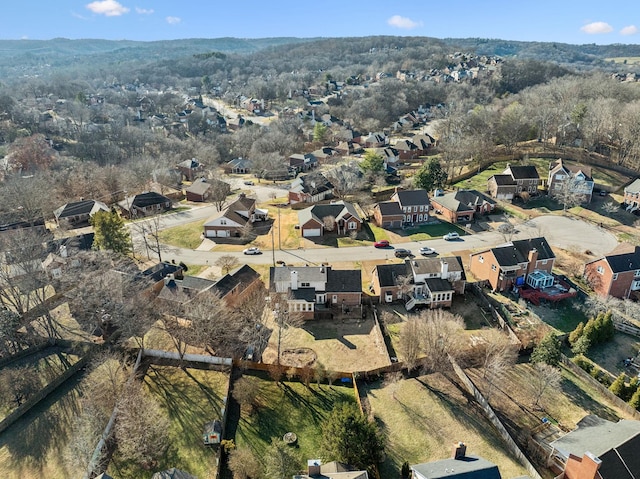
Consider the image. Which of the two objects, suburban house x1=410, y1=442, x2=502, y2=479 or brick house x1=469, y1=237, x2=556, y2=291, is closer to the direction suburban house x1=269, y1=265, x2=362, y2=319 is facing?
the brick house

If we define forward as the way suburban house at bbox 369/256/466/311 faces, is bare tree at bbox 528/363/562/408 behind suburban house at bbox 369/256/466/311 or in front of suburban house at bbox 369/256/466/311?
behind

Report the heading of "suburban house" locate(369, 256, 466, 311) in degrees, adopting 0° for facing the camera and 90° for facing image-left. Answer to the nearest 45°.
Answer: approximately 180°

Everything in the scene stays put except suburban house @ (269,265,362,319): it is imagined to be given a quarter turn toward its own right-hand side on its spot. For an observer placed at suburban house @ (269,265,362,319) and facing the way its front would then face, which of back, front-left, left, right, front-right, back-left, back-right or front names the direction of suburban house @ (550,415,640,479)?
front-right

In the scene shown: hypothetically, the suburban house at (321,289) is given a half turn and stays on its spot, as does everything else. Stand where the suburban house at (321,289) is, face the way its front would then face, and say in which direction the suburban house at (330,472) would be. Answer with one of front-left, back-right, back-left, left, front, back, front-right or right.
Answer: front

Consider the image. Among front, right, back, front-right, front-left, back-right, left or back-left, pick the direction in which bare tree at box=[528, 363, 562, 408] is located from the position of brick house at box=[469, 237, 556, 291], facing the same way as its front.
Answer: back-left

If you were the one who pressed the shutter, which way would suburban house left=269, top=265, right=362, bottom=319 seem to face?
facing away from the viewer

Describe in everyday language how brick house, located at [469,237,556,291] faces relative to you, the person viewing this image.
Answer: facing away from the viewer and to the left of the viewer

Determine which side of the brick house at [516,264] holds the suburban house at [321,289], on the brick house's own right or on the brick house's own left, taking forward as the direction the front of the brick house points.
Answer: on the brick house's own left

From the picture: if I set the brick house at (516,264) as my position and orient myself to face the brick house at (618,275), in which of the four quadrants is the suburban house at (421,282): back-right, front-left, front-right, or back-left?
back-right

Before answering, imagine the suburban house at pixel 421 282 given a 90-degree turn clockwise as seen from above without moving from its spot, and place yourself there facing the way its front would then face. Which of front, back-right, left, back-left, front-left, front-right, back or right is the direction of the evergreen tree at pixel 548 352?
front-right

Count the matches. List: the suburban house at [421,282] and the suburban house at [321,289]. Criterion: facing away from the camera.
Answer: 2

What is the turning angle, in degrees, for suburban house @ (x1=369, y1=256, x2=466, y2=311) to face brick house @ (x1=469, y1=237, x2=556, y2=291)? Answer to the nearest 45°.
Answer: approximately 45° to its right

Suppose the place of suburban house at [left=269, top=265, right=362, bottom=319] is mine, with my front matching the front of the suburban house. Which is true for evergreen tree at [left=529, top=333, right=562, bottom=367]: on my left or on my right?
on my right

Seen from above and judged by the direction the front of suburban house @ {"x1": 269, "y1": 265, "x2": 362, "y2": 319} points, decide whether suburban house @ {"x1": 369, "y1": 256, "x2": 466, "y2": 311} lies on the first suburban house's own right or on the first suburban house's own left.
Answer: on the first suburban house's own right
